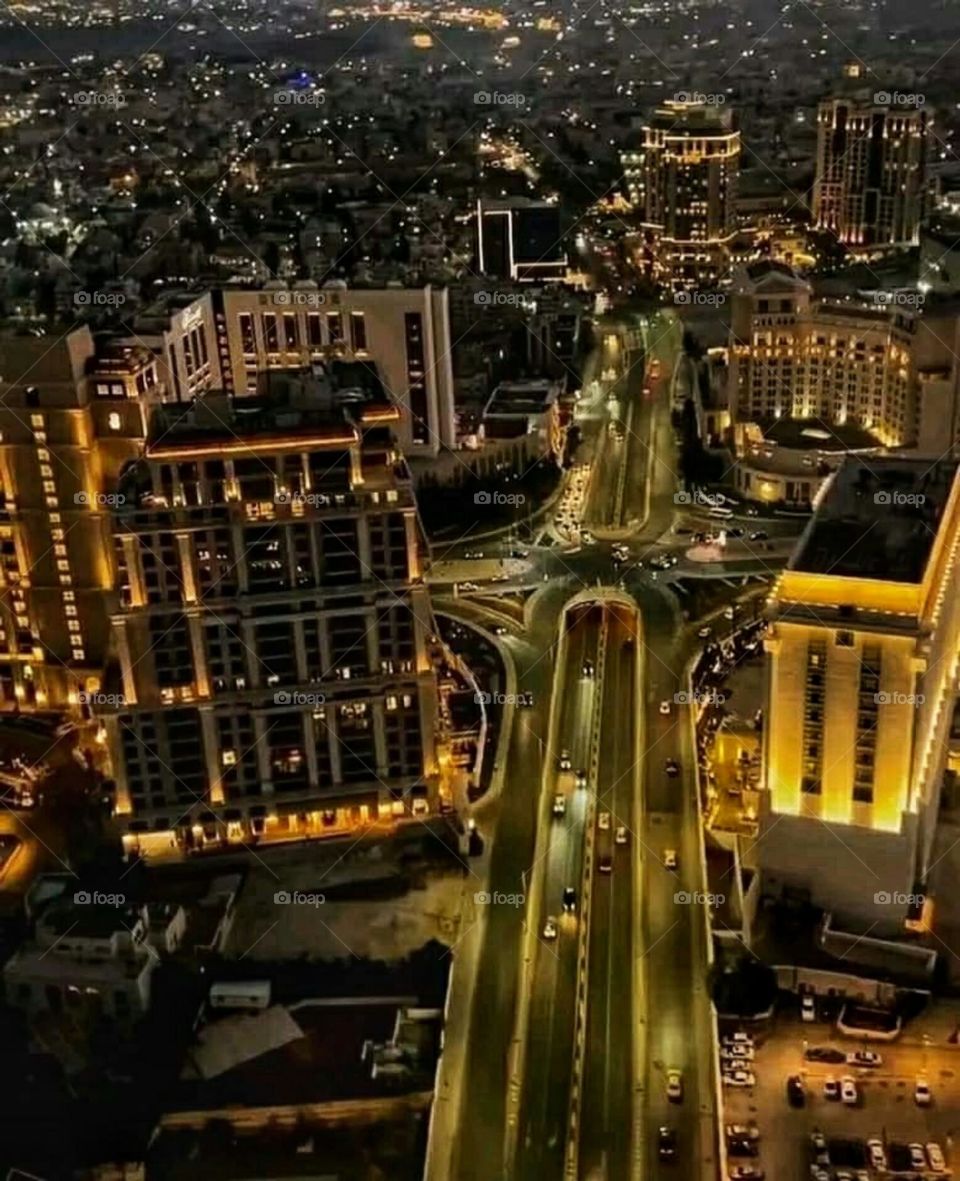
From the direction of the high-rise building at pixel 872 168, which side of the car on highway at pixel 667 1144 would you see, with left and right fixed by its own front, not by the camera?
front

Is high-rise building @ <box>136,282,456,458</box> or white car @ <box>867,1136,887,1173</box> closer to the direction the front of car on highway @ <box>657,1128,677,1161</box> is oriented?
the high-rise building

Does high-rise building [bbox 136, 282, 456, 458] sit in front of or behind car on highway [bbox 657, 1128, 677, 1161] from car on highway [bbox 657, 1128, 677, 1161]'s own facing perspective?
in front

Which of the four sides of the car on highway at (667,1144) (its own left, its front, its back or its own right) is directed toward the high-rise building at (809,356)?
front

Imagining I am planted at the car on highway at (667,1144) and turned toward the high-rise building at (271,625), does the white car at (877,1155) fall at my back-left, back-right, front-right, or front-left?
back-right

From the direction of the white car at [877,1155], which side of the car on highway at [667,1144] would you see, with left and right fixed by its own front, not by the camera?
right

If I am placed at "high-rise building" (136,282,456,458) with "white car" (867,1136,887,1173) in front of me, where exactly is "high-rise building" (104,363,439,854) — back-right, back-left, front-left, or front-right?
front-right

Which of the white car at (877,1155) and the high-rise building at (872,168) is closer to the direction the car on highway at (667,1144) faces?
the high-rise building

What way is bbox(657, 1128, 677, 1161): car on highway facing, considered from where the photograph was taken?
facing away from the viewer

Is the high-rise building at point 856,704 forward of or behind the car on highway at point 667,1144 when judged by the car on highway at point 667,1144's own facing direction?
forward

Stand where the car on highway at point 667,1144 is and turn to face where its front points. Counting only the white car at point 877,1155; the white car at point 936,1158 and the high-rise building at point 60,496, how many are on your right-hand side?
2

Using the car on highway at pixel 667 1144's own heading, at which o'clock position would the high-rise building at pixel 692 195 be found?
The high-rise building is roughly at 12 o'clock from the car on highway.

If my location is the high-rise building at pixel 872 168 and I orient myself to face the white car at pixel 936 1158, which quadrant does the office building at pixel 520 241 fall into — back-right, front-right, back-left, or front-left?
front-right

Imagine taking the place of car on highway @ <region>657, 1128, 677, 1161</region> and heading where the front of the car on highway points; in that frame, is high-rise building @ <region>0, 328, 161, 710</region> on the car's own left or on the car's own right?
on the car's own left
